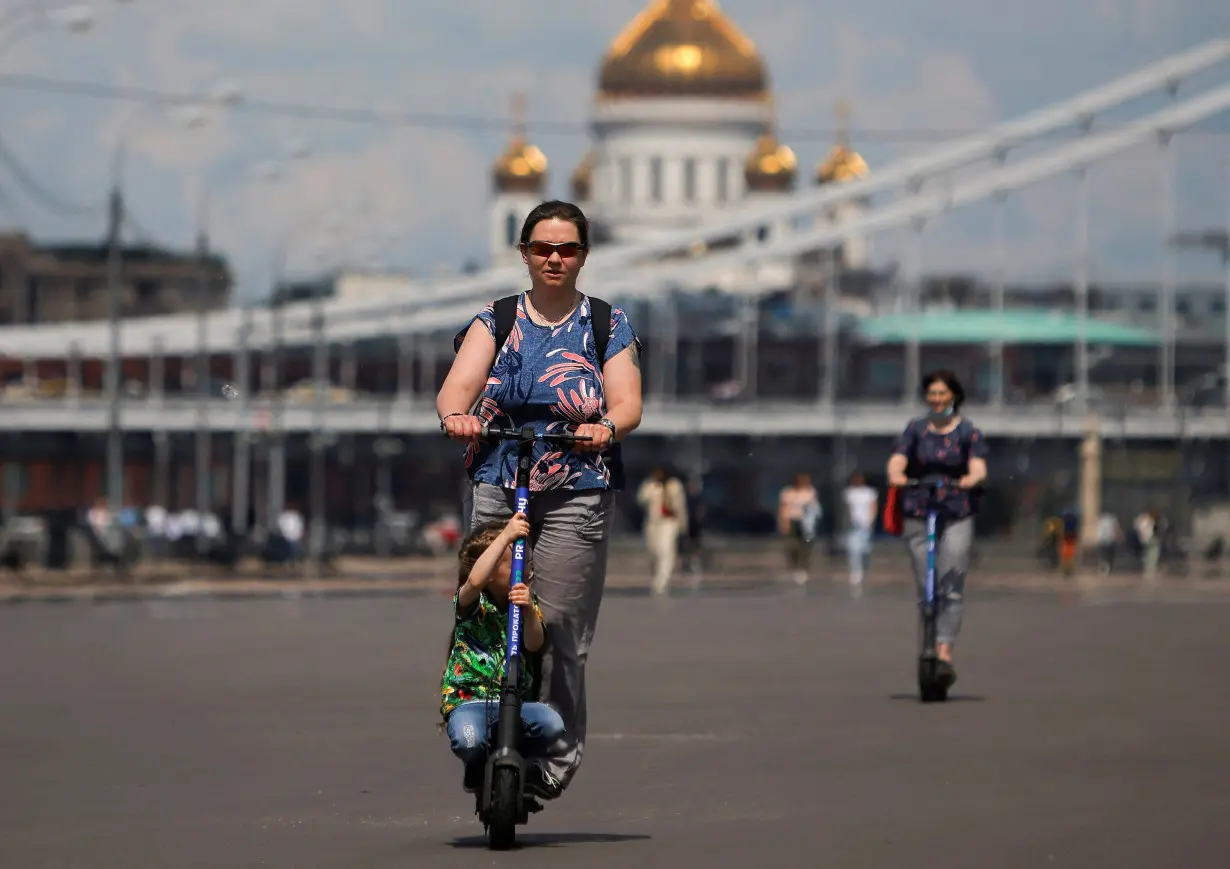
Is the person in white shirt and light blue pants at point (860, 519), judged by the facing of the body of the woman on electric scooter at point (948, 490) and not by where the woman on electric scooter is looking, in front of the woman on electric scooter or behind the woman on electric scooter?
behind

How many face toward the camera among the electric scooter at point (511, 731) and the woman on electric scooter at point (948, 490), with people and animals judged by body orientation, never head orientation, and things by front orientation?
2

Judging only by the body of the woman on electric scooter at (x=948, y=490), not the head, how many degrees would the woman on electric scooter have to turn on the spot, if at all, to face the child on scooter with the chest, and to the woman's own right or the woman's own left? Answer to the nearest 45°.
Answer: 0° — they already face them

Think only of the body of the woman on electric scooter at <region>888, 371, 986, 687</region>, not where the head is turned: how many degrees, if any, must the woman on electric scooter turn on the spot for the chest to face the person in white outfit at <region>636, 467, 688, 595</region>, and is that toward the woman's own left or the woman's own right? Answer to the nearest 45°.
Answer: approximately 180°

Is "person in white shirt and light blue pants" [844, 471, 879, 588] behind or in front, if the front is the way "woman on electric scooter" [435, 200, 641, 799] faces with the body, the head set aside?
behind

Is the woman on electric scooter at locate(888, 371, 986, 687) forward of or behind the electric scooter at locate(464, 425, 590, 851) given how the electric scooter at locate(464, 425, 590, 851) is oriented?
behind

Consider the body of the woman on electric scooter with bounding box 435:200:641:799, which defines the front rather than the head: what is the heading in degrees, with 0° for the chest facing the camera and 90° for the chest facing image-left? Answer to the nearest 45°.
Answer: approximately 0°

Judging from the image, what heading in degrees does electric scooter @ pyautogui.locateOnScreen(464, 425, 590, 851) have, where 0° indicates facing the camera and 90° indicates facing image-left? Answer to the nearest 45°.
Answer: approximately 0°

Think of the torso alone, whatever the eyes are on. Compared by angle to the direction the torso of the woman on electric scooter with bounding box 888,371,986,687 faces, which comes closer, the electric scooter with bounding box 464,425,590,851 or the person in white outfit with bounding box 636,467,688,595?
the electric scooter
